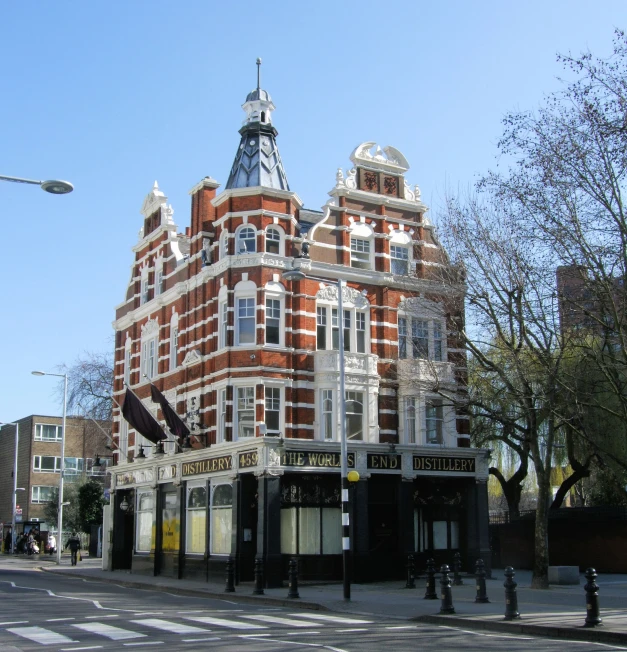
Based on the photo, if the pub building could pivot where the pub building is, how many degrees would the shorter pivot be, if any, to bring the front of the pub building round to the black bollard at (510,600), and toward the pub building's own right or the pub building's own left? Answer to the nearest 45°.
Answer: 0° — it already faces it

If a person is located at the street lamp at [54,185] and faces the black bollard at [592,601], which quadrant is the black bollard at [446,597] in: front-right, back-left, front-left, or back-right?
front-left

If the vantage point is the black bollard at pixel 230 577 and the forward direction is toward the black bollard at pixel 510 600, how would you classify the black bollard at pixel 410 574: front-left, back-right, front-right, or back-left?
front-left

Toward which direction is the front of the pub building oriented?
toward the camera

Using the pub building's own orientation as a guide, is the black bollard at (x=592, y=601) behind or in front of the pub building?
in front

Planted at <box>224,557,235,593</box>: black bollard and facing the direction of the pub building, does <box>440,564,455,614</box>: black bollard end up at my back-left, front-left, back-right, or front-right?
back-right

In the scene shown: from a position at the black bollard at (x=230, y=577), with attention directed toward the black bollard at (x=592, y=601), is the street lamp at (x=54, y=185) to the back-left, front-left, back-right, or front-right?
front-right

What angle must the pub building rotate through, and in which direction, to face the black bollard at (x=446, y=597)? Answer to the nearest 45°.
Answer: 0° — it already faces it

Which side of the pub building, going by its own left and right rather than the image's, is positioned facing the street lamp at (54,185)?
front
